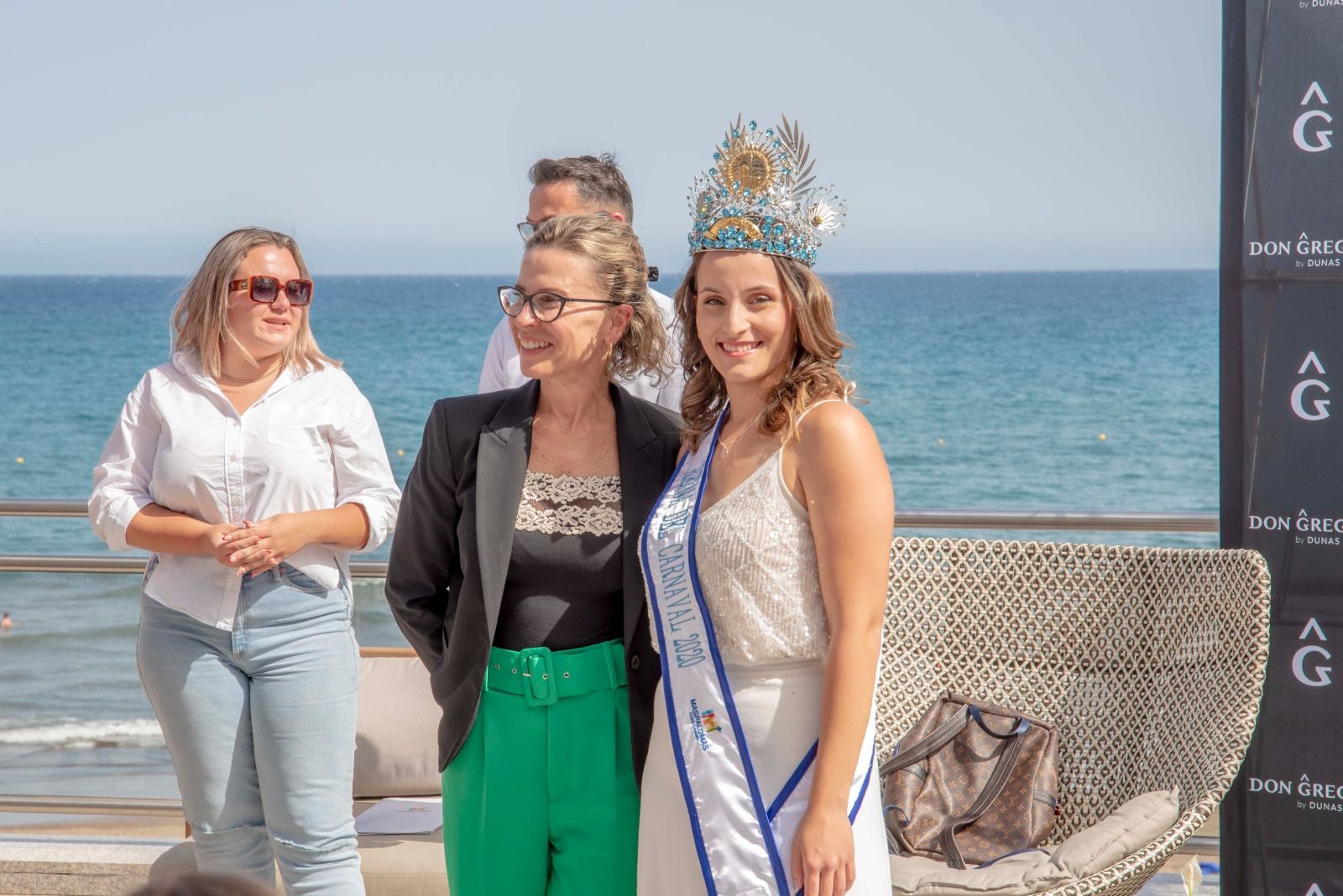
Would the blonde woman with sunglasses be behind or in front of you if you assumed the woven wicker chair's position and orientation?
in front

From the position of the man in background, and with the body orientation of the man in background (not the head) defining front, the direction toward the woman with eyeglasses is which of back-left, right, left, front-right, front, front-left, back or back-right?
front-left

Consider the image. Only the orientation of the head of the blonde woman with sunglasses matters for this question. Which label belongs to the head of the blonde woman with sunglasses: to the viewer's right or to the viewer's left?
to the viewer's right

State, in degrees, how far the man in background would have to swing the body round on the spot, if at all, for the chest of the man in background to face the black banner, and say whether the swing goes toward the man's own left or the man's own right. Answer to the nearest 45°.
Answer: approximately 90° to the man's own left
